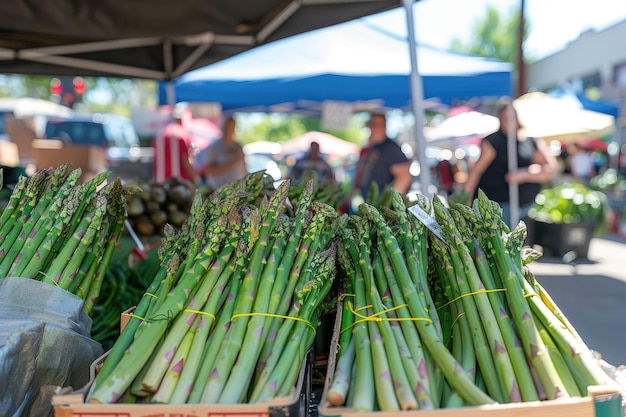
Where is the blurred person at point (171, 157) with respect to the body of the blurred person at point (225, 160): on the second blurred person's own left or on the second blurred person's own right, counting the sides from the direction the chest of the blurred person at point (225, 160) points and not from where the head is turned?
on the second blurred person's own right

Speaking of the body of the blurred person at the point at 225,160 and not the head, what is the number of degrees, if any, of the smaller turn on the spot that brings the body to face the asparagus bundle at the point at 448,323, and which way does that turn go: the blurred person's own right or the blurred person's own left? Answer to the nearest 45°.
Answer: approximately 45° to the blurred person's own left

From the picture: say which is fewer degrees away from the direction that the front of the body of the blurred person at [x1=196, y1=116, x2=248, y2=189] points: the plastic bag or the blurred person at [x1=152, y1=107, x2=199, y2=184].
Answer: the plastic bag

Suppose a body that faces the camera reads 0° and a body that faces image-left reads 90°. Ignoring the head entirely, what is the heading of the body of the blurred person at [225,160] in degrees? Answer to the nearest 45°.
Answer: approximately 45°

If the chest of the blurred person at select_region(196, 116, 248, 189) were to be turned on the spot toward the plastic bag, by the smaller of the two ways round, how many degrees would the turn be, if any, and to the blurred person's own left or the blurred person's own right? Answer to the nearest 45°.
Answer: approximately 45° to the blurred person's own left

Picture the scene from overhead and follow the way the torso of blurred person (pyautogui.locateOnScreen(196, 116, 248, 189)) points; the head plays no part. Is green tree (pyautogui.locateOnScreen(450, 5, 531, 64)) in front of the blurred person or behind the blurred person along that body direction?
behind

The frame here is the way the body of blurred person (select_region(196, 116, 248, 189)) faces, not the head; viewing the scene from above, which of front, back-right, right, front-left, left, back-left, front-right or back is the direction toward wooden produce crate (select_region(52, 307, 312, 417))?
front-left

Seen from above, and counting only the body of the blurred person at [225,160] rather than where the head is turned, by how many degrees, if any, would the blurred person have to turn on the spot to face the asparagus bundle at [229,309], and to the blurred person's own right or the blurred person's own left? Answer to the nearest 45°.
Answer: approximately 45° to the blurred person's own left

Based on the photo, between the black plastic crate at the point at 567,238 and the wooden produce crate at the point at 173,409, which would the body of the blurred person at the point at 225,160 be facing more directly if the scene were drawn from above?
the wooden produce crate
